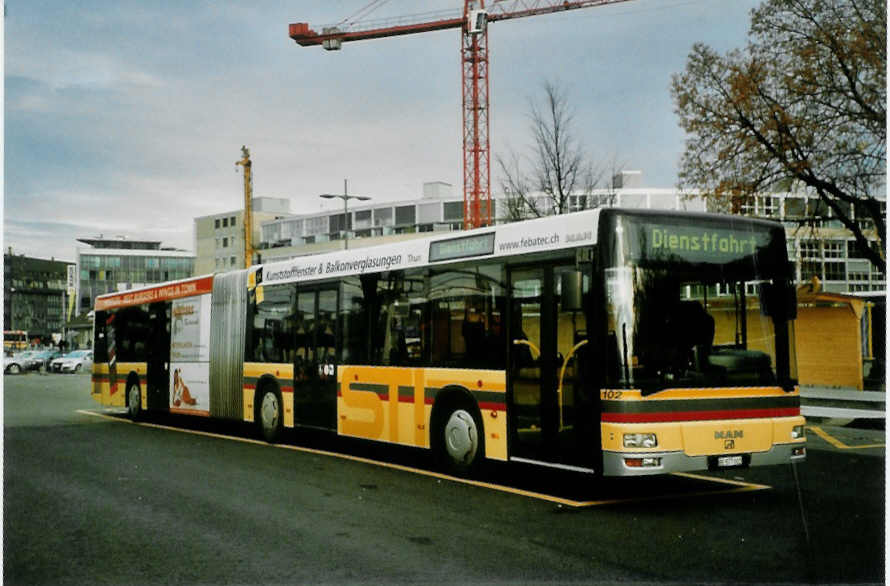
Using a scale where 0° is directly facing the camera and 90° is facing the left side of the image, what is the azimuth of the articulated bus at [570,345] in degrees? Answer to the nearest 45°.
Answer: approximately 315°

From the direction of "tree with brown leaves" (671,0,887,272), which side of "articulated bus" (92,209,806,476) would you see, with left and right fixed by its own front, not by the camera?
left
